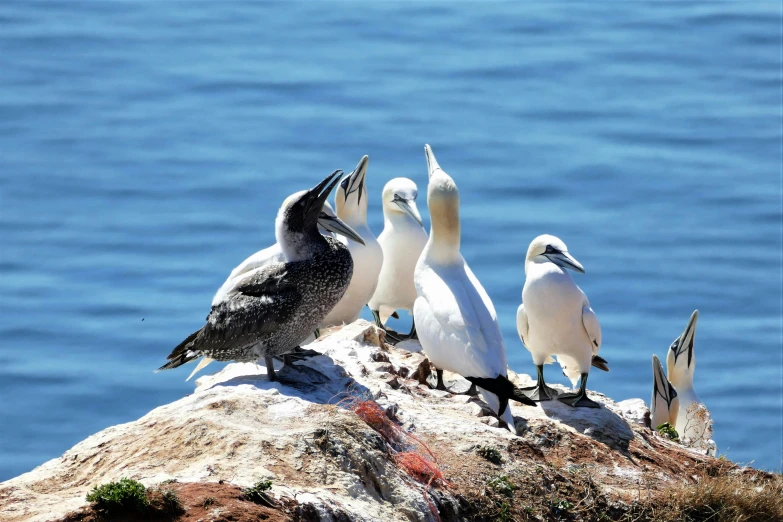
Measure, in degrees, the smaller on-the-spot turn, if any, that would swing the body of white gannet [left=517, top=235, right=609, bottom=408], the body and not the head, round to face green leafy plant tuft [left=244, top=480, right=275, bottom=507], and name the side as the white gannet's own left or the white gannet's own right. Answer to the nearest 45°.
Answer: approximately 45° to the white gannet's own right

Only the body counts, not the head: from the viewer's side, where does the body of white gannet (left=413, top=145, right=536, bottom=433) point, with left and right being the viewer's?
facing away from the viewer and to the left of the viewer

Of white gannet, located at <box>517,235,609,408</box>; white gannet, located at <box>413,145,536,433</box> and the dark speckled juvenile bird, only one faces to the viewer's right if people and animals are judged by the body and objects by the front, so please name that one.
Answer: the dark speckled juvenile bird

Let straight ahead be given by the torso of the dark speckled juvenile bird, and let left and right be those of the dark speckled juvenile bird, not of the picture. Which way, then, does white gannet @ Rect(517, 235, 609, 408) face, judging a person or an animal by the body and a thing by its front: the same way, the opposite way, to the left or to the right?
to the right

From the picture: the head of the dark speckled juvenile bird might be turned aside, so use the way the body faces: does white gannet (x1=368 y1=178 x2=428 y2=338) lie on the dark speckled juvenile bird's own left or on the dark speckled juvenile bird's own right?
on the dark speckled juvenile bird's own left

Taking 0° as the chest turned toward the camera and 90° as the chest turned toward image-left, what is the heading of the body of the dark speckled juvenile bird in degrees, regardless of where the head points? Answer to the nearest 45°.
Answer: approximately 270°

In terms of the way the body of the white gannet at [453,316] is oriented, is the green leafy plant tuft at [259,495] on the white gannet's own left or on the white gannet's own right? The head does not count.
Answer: on the white gannet's own left

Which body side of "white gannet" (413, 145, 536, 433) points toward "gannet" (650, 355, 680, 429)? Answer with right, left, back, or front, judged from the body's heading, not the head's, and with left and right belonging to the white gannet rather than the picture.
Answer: right

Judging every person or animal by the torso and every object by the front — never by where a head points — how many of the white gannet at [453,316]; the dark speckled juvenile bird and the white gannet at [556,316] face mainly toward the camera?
1

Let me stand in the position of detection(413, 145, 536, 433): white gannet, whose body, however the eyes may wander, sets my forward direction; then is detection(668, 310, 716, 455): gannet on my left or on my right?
on my right

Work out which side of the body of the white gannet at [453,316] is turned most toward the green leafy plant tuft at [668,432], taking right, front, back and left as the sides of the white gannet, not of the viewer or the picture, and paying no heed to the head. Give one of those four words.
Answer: right

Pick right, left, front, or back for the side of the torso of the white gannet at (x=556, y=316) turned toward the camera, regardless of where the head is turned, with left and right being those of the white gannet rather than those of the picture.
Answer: front
